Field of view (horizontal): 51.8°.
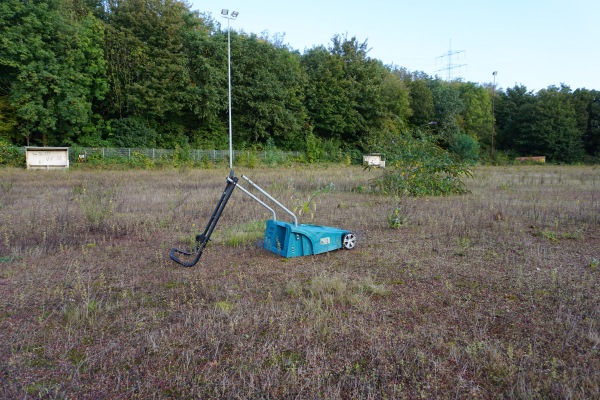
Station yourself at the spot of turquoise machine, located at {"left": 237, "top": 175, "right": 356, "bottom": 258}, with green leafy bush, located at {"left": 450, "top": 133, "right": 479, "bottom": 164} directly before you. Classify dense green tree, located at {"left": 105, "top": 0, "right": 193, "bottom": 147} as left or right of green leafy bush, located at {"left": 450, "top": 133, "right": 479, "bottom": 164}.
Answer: left

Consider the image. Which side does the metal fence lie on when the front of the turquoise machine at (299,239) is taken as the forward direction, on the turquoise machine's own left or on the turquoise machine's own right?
on the turquoise machine's own left

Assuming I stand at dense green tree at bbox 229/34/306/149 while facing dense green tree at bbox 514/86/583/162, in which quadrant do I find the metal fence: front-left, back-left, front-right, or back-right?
back-right

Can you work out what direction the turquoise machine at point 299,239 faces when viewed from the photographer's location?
facing away from the viewer and to the right of the viewer

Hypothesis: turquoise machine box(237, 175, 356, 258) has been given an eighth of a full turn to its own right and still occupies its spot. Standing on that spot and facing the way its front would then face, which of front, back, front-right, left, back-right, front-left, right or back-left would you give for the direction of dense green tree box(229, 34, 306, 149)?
left

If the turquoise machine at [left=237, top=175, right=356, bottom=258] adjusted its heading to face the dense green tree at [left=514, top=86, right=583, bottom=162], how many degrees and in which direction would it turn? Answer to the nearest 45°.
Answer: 0° — it already faces it

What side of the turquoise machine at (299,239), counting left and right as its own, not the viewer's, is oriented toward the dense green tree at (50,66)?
left

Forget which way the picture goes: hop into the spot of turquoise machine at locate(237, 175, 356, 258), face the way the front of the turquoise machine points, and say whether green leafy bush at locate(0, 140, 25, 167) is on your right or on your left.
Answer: on your left

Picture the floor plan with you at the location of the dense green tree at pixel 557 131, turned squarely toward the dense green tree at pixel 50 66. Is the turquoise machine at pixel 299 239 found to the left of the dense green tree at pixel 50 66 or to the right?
left

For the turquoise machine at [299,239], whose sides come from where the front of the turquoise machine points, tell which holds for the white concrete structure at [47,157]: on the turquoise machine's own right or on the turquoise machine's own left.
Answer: on the turquoise machine's own left

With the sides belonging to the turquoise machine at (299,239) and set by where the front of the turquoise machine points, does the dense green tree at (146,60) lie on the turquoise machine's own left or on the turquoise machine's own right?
on the turquoise machine's own left

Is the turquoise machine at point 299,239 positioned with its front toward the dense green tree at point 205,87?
no

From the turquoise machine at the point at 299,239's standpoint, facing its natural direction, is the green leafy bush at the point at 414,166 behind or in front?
in front

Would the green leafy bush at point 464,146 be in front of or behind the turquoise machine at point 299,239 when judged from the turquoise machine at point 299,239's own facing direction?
in front
